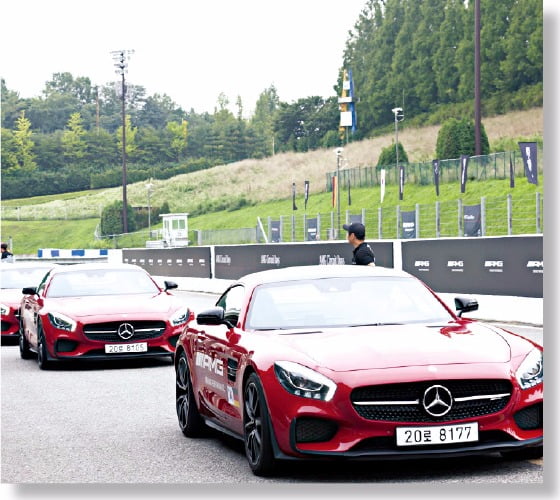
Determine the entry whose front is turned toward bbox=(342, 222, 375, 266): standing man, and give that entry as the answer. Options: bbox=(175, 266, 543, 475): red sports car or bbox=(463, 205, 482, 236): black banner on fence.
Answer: the black banner on fence

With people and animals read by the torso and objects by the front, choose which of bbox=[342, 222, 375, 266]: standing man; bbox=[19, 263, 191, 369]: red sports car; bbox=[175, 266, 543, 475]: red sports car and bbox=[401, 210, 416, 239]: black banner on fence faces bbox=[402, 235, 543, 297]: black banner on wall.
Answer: bbox=[401, 210, 416, 239]: black banner on fence

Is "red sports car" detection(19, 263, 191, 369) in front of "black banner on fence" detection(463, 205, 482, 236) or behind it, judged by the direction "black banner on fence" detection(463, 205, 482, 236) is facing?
in front

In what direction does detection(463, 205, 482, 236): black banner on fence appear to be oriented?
toward the camera

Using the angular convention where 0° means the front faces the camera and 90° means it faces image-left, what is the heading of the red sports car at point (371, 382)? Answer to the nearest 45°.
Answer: approximately 315°

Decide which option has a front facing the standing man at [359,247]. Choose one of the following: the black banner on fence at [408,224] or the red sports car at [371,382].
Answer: the black banner on fence

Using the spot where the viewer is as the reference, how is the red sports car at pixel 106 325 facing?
facing the viewer

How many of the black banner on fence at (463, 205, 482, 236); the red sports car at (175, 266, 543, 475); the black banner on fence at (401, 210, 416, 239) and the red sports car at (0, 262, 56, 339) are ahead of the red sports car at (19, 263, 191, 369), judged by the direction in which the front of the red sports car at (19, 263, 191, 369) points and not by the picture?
1

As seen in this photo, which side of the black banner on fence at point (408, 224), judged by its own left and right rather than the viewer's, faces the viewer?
front

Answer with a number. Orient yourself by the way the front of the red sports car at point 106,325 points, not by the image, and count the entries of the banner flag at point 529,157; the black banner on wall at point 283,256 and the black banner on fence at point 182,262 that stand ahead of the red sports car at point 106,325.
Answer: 0

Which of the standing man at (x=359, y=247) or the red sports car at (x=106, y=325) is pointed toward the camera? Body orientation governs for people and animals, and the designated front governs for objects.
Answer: the red sports car

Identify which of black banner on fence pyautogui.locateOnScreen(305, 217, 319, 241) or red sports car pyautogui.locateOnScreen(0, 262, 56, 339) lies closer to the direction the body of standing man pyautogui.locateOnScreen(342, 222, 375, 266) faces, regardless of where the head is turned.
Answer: the red sports car
